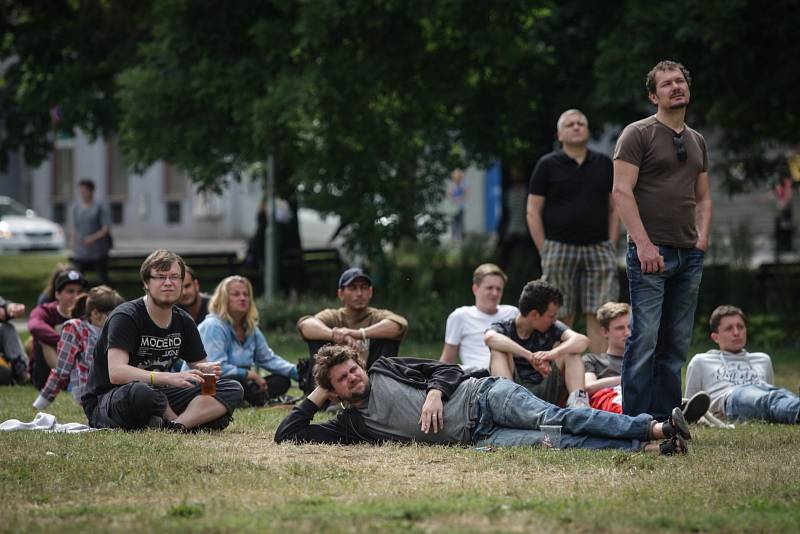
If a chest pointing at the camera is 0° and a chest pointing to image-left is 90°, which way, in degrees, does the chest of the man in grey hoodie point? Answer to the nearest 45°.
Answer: approximately 315°

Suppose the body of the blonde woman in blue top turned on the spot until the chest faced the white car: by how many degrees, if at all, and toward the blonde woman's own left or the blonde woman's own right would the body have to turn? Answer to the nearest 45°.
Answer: approximately 135° to the blonde woman's own left

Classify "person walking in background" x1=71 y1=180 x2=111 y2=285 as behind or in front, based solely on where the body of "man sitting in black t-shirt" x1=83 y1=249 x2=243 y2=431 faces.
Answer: behind

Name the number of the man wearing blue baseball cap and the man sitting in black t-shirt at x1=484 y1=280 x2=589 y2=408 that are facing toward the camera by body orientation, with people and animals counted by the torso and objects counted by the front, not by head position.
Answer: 2
